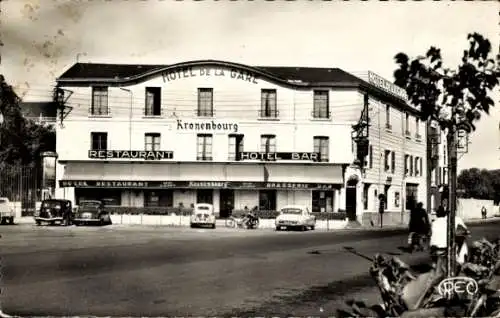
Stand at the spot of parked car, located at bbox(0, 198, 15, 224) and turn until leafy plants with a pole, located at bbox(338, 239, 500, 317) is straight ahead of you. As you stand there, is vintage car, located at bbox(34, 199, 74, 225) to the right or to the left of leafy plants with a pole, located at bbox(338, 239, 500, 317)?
left

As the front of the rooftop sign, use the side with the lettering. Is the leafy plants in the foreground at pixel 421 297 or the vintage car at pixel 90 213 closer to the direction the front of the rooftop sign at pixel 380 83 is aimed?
the leafy plants in the foreground

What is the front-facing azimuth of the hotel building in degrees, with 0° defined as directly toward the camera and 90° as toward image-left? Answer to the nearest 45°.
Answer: approximately 0°

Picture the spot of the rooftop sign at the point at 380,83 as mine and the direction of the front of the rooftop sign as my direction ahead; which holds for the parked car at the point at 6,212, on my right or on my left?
on my right

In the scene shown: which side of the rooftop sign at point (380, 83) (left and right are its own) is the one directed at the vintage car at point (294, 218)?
right

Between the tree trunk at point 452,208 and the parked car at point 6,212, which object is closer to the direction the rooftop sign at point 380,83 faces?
the tree trunk

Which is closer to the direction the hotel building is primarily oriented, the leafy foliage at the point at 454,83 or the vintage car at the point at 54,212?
the leafy foliage

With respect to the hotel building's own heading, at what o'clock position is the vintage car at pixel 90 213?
The vintage car is roughly at 2 o'clock from the hotel building.

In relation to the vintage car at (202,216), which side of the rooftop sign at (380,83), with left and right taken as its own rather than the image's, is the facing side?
right

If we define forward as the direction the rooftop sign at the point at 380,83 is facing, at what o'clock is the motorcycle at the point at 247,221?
The motorcycle is roughly at 3 o'clock from the rooftop sign.

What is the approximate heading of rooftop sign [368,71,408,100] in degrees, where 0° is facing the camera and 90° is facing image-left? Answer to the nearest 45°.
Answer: approximately 315°
